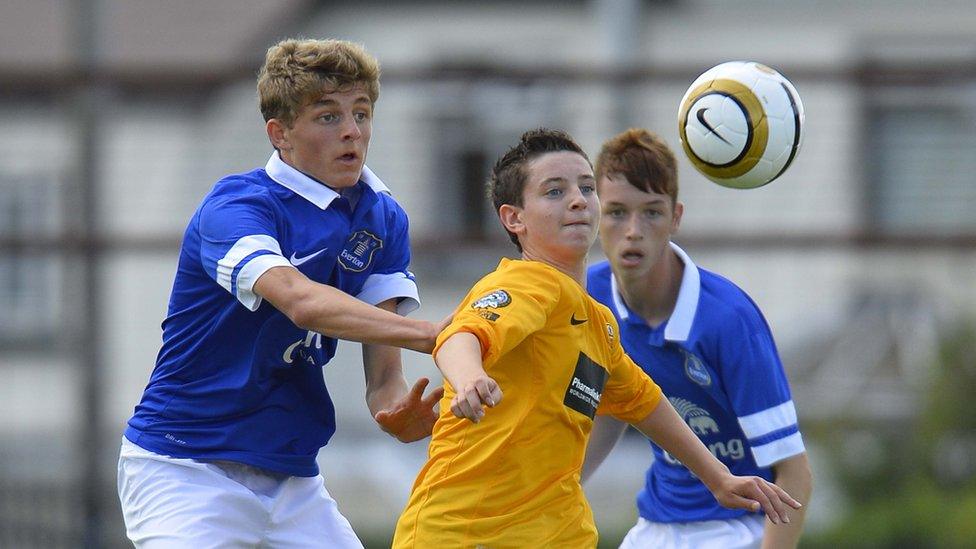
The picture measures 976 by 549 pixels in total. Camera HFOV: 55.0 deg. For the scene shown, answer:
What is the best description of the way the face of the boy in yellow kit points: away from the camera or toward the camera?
toward the camera

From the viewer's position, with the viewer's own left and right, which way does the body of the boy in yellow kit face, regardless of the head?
facing the viewer and to the right of the viewer

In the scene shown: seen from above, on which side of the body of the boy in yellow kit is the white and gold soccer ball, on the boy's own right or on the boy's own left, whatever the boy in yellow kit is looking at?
on the boy's own left
